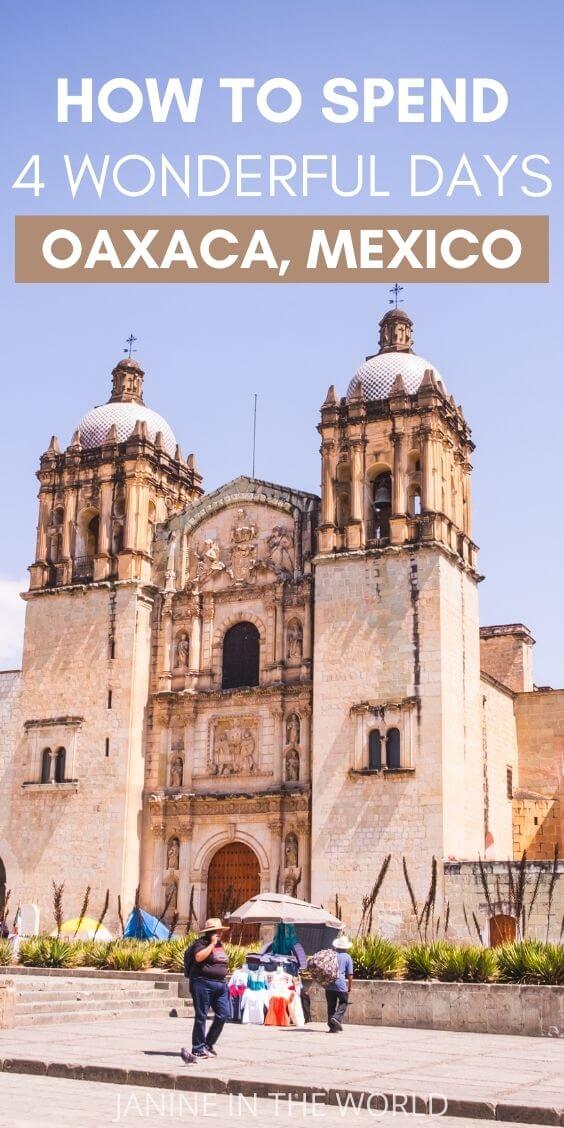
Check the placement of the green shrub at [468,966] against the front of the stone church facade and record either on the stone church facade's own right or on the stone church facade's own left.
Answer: on the stone church facade's own left

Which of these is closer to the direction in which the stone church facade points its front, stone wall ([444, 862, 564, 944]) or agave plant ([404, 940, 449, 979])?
the agave plant

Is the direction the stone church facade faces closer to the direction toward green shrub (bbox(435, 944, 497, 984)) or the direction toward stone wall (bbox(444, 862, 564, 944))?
the green shrub

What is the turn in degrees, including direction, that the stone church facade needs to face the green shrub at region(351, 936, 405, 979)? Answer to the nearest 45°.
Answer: approximately 45° to its left

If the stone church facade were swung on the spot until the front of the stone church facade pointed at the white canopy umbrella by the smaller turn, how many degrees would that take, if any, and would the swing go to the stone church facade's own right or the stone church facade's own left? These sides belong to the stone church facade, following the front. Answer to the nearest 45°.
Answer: approximately 45° to the stone church facade's own left

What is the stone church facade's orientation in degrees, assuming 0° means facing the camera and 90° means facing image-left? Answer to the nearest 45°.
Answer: approximately 45°

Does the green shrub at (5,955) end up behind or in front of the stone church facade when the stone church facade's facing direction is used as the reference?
in front

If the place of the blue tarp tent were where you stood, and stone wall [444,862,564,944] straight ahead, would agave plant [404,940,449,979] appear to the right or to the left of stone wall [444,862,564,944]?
right

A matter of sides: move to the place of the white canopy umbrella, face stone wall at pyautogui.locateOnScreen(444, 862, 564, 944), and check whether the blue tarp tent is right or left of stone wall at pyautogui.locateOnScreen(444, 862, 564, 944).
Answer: left

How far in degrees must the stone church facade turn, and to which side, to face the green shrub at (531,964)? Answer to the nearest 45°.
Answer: approximately 45° to its left

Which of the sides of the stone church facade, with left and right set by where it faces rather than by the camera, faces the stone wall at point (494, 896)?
left

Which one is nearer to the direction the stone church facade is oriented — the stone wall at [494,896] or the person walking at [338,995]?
the person walking

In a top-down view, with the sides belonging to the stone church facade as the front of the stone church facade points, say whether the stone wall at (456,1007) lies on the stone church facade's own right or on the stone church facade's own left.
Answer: on the stone church facade's own left

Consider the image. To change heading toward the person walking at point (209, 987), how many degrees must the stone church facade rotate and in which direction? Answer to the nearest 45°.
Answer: approximately 45° to its left
